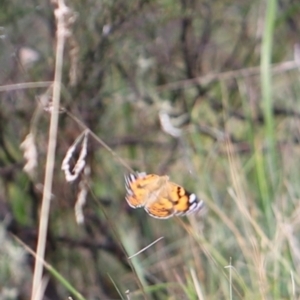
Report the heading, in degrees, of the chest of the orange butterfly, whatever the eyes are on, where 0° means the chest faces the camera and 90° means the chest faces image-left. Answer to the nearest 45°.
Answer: approximately 225°
